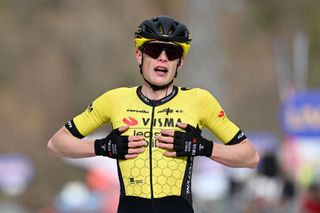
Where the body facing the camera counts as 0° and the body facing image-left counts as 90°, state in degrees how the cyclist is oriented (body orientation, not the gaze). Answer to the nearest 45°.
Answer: approximately 0°
